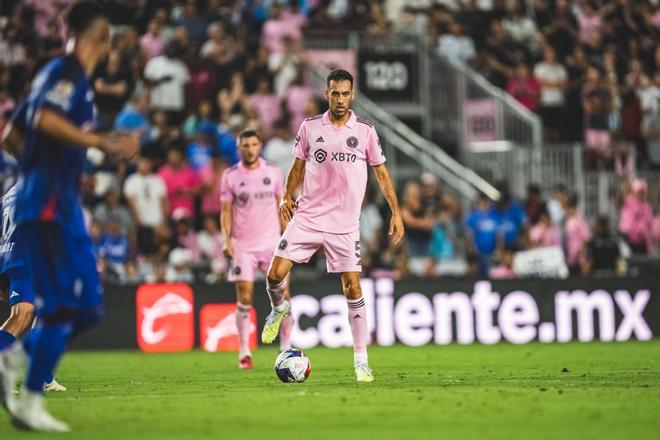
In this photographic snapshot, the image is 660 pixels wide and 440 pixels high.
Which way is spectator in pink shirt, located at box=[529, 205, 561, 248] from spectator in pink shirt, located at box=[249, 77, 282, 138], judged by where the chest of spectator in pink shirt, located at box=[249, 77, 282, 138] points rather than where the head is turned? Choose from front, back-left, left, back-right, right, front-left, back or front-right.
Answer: left

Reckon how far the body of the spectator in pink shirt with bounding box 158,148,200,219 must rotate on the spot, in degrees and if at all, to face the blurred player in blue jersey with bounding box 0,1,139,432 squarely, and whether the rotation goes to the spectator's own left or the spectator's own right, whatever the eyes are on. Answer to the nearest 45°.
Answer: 0° — they already face them

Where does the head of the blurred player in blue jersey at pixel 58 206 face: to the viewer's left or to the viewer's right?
to the viewer's right

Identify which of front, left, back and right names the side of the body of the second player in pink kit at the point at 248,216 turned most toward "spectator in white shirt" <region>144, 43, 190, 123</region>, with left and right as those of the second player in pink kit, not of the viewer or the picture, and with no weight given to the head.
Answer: back

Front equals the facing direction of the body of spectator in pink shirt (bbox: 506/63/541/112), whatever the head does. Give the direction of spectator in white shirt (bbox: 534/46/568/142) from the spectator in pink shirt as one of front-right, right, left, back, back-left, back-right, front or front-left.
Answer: back-left

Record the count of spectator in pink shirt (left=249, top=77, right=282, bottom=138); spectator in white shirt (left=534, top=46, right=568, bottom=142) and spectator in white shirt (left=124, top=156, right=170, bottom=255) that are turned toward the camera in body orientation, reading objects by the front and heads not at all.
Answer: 3

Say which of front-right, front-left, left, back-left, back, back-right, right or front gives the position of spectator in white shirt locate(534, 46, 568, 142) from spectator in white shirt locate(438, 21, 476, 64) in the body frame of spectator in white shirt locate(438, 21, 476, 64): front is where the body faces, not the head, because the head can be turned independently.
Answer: left

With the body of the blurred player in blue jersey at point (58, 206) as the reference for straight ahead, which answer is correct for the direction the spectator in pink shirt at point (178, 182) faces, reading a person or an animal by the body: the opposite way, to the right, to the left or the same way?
to the right

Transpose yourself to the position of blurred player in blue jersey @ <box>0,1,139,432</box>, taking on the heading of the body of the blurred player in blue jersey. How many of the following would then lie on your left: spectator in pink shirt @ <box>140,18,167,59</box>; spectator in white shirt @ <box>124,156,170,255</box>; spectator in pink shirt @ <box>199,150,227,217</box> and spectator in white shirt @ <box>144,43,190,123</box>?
4
